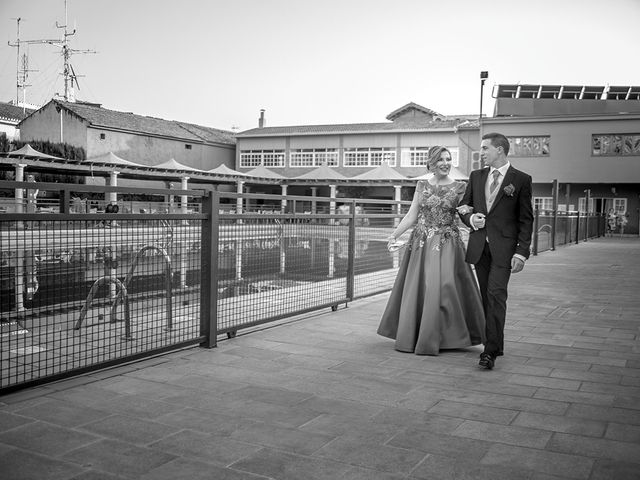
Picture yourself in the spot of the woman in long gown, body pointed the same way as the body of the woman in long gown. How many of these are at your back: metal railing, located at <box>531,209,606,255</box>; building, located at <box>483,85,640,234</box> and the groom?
2

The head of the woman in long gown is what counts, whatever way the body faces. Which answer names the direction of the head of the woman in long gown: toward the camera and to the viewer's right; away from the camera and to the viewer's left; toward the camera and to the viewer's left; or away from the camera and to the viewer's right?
toward the camera and to the viewer's right

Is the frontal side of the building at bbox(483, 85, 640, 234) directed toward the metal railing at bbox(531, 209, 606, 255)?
yes

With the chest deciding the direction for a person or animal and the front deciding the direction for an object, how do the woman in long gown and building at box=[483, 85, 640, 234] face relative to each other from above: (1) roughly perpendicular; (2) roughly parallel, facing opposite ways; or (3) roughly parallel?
roughly parallel

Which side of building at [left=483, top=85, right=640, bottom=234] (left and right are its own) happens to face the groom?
front

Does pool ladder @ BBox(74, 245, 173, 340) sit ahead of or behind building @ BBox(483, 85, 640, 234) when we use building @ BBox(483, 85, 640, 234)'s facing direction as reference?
ahead

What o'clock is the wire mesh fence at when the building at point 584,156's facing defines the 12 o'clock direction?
The wire mesh fence is roughly at 12 o'clock from the building.

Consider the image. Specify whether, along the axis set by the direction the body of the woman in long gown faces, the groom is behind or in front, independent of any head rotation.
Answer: in front

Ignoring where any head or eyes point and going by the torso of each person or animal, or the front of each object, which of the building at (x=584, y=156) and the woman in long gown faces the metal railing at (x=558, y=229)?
the building

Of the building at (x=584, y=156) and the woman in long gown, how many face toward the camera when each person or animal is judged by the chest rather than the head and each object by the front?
2

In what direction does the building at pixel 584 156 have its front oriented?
toward the camera

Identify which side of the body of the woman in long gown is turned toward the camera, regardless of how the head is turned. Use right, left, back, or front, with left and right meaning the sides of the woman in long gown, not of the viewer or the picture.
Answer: front

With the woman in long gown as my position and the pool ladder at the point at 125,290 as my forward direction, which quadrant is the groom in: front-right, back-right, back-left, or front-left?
back-left
